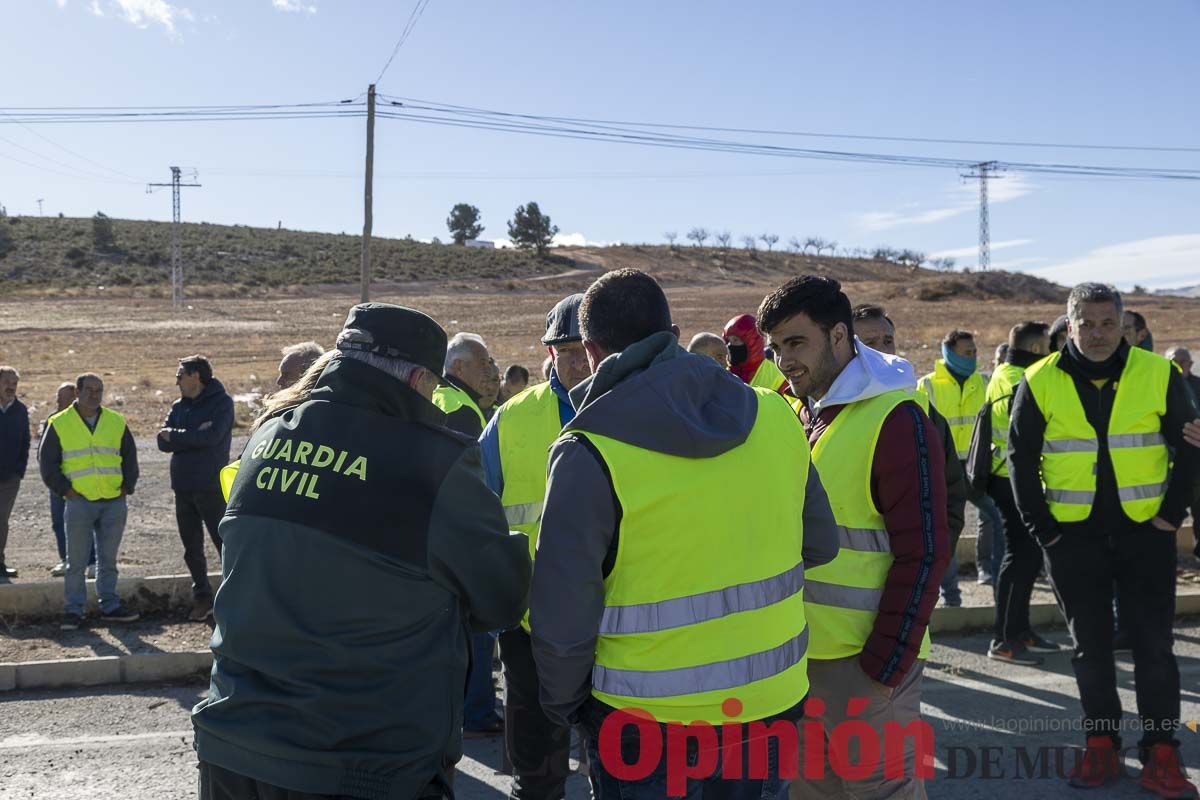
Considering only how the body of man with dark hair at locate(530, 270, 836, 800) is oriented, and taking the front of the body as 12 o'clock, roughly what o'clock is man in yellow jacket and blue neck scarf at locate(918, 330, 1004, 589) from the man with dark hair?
The man in yellow jacket and blue neck scarf is roughly at 2 o'clock from the man with dark hair.

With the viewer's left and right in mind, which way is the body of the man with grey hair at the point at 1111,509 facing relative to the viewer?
facing the viewer

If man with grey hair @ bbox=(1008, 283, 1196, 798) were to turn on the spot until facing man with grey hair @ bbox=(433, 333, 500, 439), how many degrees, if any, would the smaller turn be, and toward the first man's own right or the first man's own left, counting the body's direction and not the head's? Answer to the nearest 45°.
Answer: approximately 90° to the first man's own right

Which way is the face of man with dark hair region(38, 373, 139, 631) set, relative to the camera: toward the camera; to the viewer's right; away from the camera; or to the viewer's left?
toward the camera

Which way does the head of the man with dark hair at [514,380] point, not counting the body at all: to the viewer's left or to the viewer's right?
to the viewer's left

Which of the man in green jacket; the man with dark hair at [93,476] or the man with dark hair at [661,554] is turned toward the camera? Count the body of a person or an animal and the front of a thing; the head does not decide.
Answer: the man with dark hair at [93,476]

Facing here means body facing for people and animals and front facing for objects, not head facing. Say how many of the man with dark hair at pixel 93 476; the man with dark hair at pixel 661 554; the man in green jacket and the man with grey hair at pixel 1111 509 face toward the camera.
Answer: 2

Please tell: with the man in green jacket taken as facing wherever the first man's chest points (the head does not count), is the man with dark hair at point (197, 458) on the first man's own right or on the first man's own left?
on the first man's own left

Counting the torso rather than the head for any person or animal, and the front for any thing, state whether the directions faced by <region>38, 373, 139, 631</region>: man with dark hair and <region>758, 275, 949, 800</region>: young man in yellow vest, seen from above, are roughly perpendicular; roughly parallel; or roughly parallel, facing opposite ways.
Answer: roughly perpendicular

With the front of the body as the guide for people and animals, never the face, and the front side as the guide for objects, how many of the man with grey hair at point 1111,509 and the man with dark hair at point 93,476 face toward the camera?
2

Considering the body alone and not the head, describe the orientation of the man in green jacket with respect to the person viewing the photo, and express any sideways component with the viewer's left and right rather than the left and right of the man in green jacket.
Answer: facing away from the viewer and to the right of the viewer

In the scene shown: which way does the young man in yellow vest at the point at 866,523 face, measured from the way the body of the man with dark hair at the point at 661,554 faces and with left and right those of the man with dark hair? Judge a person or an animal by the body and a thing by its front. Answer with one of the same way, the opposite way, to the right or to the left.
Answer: to the left

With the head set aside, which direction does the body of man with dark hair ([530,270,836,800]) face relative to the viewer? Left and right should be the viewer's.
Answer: facing away from the viewer and to the left of the viewer

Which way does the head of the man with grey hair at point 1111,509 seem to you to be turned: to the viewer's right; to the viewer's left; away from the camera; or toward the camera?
toward the camera

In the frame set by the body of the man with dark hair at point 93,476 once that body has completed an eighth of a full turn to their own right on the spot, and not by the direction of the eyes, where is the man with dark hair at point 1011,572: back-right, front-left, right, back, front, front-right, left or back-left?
left

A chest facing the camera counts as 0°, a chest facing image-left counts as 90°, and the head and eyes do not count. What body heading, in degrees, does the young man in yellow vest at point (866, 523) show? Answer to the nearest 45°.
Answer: approximately 45°
